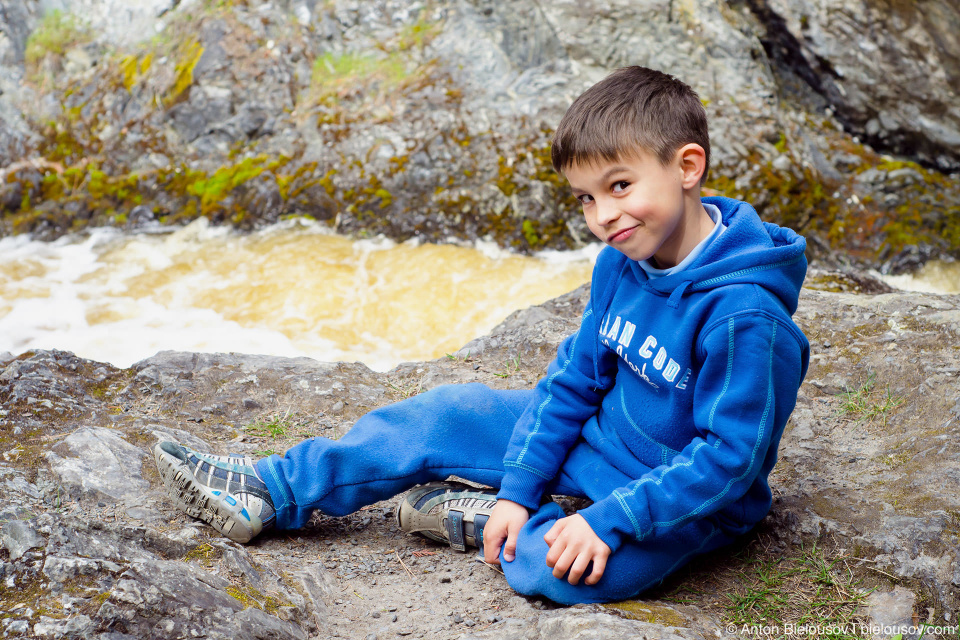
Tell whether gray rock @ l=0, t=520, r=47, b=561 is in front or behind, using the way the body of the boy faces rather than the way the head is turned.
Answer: in front

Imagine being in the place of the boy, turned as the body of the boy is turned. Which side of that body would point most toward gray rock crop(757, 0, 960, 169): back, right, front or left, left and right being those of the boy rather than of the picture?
back

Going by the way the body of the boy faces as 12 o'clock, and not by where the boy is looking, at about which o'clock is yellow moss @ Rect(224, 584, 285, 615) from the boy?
The yellow moss is roughly at 1 o'clock from the boy.

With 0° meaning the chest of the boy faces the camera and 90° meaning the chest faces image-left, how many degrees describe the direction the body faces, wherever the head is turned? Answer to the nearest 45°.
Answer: approximately 45°
